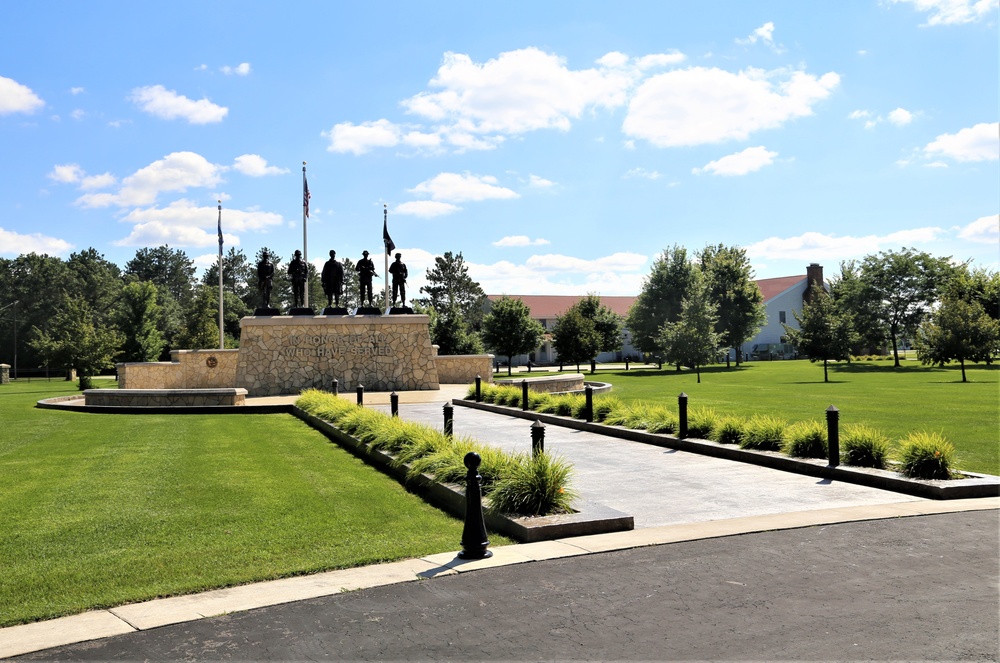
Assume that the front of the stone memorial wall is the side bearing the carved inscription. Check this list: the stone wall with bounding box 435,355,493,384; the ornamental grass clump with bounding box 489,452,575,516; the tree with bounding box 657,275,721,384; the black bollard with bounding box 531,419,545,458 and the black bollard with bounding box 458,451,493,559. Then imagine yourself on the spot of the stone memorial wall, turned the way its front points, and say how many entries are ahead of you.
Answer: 3

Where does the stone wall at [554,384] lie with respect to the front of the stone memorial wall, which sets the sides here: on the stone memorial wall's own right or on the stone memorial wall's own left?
on the stone memorial wall's own left

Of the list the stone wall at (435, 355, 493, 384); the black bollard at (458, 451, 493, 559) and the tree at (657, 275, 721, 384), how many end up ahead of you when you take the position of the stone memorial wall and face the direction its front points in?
1

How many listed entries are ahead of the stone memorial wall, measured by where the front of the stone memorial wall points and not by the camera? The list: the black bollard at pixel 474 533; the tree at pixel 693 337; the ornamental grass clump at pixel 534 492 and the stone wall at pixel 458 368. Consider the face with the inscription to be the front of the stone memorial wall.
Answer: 2

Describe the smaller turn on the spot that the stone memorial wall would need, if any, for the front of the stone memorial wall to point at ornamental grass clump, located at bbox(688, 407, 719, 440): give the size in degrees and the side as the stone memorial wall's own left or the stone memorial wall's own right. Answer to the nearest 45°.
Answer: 0° — it already faces it

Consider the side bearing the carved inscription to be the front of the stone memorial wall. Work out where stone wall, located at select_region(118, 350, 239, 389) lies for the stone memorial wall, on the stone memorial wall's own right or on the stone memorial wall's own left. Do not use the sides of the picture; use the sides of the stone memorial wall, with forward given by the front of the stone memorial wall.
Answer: on the stone memorial wall's own right

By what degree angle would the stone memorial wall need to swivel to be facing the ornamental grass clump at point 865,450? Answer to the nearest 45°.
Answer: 0° — it already faces it

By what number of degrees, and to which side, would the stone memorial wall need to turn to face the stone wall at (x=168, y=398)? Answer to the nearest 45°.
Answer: approximately 45° to its right

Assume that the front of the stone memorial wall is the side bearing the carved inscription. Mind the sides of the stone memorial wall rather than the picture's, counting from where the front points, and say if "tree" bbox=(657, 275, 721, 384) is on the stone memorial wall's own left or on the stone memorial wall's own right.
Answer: on the stone memorial wall's own left

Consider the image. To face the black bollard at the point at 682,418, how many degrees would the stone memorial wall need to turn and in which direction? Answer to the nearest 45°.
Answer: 0° — it already faces it

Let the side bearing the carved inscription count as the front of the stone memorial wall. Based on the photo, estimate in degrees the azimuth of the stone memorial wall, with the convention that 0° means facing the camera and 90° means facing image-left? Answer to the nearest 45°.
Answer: approximately 0°

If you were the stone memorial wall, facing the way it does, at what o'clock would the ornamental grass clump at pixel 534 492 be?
The ornamental grass clump is roughly at 12 o'clock from the stone memorial wall.
